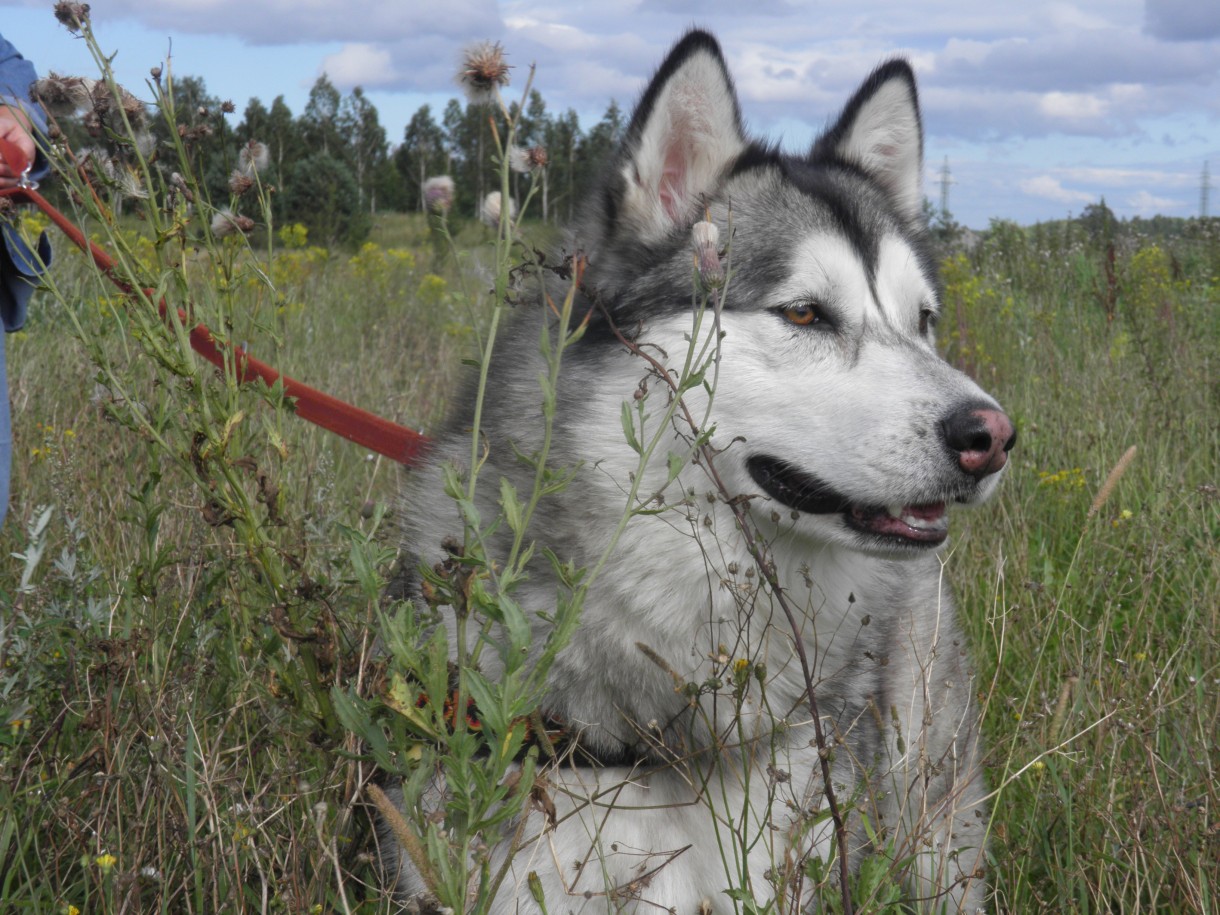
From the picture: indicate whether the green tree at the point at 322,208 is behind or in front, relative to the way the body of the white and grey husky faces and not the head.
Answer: behind

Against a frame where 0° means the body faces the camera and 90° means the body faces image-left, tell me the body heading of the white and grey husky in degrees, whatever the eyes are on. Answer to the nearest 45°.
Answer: approximately 315°

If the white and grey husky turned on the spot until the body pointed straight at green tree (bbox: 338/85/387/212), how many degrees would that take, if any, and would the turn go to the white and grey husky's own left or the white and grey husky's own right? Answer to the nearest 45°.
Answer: approximately 135° to the white and grey husky's own left

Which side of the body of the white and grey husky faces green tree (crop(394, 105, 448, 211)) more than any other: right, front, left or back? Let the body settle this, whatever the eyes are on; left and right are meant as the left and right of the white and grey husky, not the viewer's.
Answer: back
